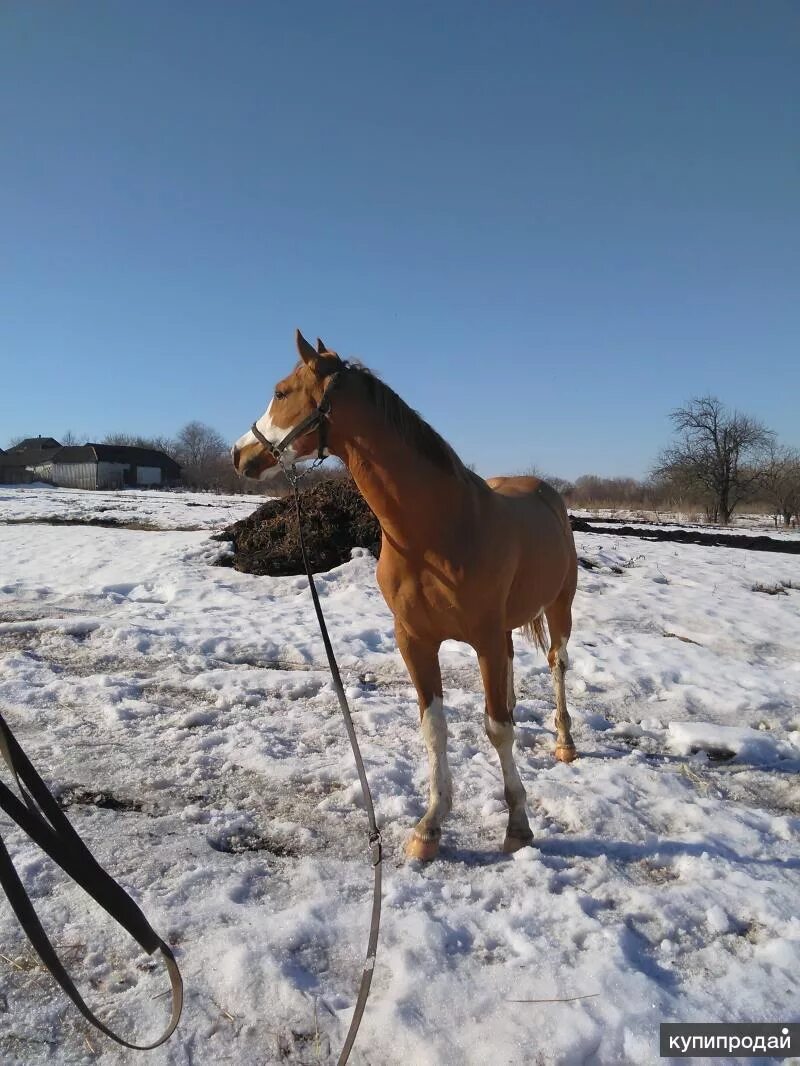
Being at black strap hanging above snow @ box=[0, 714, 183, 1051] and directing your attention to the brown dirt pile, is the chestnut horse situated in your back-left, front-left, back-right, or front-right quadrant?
front-right

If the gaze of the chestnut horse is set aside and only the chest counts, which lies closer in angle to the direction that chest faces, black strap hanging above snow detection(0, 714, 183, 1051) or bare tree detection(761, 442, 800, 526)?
the black strap hanging above snow

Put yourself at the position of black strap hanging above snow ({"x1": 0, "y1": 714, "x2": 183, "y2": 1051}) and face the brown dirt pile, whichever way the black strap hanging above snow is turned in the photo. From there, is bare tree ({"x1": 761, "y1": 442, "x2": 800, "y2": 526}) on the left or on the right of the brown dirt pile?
right

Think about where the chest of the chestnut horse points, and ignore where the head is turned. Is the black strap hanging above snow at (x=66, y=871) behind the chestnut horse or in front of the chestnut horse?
in front

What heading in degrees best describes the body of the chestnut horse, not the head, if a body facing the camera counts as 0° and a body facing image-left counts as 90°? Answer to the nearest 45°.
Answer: approximately 45°

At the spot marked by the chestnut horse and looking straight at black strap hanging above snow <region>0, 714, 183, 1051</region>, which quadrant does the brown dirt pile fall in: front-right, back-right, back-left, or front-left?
back-right

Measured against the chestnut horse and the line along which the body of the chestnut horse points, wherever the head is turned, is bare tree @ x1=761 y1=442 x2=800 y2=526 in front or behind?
behind

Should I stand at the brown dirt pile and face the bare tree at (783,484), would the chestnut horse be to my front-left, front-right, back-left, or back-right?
back-right

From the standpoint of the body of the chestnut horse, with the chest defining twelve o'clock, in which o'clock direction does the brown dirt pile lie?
The brown dirt pile is roughly at 4 o'clock from the chestnut horse.

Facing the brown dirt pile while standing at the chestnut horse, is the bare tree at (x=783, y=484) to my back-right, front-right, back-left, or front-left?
front-right

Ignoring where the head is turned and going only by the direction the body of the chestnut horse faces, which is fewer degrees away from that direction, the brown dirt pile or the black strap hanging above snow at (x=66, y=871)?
the black strap hanging above snow
